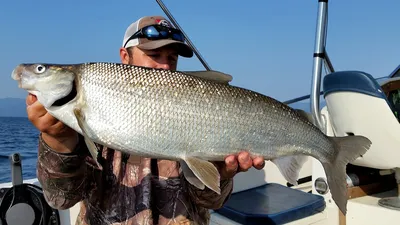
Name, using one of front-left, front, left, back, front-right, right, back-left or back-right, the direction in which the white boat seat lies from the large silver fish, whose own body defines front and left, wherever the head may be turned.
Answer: back-right

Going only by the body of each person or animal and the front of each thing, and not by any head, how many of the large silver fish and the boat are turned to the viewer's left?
1

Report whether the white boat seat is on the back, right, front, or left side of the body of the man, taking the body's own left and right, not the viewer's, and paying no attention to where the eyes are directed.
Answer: left

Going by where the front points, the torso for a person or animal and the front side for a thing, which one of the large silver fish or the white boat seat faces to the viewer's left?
the large silver fish

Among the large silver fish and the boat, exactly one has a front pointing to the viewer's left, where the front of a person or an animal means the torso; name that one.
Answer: the large silver fish

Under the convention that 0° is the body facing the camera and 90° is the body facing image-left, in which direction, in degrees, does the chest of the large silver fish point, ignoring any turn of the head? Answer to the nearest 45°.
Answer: approximately 90°
